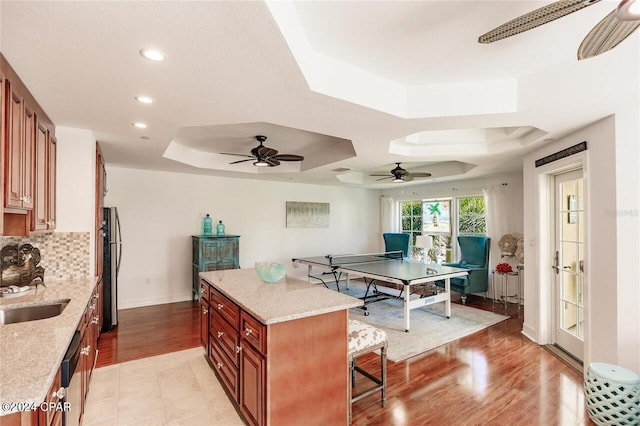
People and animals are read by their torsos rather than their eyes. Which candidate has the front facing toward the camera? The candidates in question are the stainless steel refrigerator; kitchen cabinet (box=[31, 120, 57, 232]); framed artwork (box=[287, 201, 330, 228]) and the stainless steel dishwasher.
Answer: the framed artwork

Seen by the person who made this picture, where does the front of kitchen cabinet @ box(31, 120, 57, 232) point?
facing to the right of the viewer

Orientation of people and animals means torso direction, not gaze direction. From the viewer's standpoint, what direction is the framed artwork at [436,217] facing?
toward the camera

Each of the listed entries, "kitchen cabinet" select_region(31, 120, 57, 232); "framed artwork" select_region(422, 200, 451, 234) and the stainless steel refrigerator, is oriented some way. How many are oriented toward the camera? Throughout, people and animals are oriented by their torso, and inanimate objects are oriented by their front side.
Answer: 1

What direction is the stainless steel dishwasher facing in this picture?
to the viewer's right

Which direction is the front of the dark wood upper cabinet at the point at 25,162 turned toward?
to the viewer's right

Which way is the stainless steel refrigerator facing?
to the viewer's right

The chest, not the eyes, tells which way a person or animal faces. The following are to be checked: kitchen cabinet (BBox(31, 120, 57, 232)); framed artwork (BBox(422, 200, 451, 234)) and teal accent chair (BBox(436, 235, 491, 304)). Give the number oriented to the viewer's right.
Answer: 1

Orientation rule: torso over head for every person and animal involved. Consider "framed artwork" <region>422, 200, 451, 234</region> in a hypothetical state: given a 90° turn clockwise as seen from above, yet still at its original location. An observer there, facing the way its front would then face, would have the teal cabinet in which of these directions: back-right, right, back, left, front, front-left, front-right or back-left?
front-left

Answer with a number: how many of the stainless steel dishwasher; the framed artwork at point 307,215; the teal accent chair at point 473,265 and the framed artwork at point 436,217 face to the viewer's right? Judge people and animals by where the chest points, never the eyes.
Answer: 1

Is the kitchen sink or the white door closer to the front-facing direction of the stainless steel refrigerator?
the white door

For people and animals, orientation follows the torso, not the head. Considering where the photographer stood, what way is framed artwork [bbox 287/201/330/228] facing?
facing the viewer

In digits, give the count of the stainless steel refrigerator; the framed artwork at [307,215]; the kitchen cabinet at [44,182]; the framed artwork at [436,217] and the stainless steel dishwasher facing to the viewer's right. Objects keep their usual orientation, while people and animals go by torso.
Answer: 3

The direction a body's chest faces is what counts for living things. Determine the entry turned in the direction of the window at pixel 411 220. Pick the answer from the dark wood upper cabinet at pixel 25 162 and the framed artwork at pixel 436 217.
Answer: the dark wood upper cabinet

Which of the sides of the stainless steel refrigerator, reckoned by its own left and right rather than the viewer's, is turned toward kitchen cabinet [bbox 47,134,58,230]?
right

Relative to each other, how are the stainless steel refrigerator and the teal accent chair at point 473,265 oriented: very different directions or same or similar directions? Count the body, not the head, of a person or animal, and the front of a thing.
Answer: very different directions
